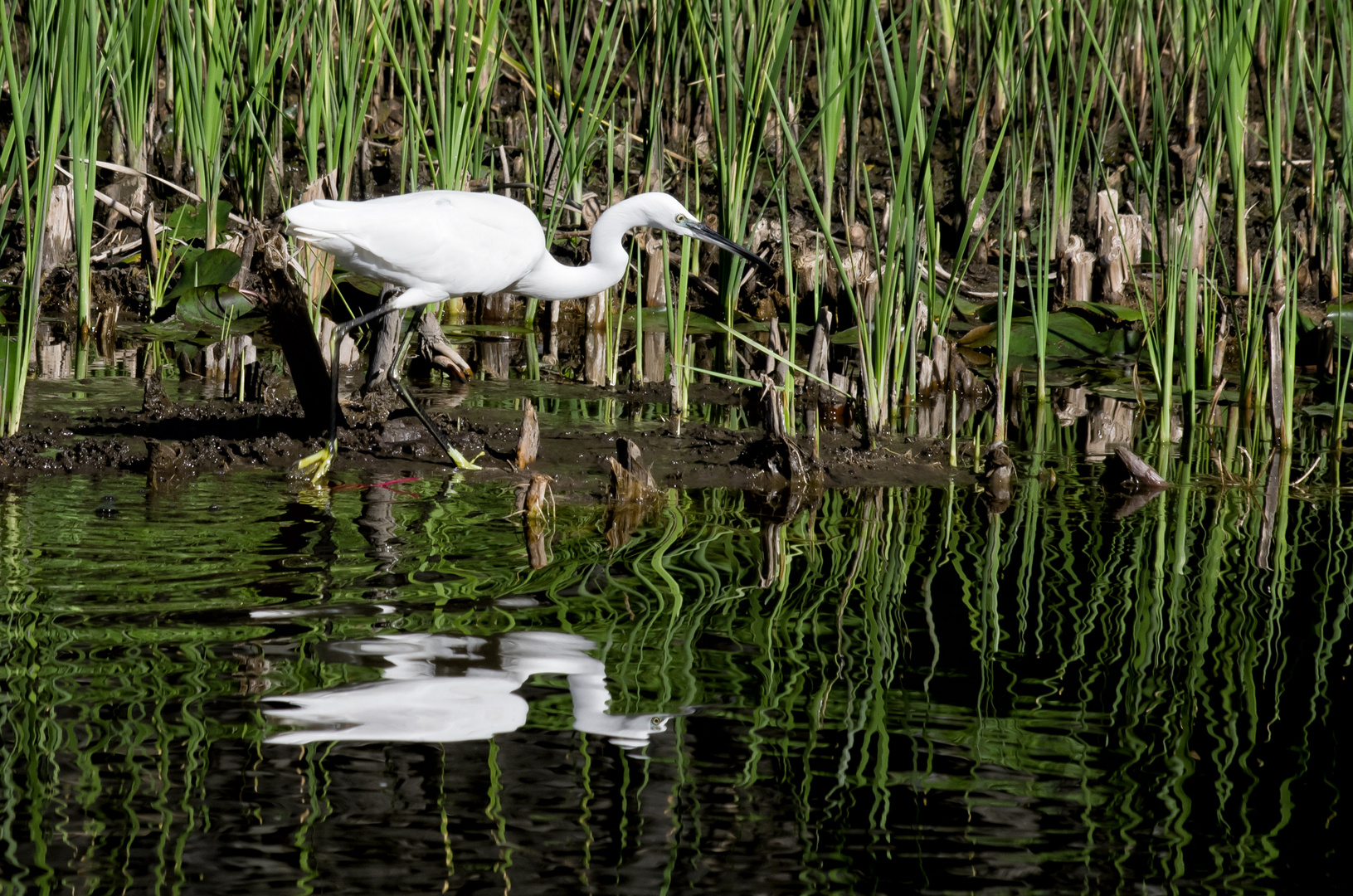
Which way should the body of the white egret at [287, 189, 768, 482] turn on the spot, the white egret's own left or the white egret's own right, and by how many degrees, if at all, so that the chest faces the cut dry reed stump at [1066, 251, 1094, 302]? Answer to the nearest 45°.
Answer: approximately 45° to the white egret's own left

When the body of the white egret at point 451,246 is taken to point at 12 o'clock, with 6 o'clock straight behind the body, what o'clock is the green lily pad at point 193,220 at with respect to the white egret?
The green lily pad is roughly at 8 o'clock from the white egret.

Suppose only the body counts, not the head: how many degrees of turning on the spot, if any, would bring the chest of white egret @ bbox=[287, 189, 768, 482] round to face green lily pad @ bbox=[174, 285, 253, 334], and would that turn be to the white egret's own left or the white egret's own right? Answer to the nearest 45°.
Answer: approximately 135° to the white egret's own left

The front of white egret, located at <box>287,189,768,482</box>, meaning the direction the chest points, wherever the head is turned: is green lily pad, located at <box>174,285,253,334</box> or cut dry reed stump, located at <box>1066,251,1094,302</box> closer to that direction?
the cut dry reed stump

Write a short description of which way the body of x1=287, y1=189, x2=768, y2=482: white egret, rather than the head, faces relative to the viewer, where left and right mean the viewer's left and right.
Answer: facing to the right of the viewer

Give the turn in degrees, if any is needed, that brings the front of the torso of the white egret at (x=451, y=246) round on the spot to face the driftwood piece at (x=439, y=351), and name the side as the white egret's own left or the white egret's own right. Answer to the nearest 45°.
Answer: approximately 90° to the white egret's own left
